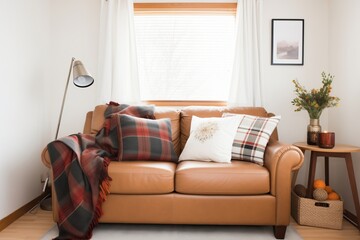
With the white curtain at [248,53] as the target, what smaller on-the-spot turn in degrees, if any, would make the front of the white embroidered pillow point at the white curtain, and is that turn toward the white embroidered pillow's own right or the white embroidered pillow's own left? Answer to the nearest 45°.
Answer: approximately 135° to the white embroidered pillow's own left

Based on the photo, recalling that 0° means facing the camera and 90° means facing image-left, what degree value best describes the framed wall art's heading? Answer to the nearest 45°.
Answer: approximately 0°

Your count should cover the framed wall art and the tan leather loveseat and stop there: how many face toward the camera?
2

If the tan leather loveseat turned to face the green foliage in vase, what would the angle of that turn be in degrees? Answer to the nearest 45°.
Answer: approximately 135° to its left

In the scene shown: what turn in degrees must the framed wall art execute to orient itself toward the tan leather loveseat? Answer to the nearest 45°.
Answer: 0° — it already faces it

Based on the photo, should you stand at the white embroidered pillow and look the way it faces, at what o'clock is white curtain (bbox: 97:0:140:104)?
The white curtain is roughly at 4 o'clock from the white embroidered pillow.

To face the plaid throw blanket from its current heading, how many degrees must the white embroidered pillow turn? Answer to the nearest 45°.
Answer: approximately 45° to its right

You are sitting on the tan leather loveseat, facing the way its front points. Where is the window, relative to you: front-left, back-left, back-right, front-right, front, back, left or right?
back

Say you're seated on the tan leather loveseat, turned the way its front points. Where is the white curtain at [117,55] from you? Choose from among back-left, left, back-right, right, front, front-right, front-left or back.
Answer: back-right

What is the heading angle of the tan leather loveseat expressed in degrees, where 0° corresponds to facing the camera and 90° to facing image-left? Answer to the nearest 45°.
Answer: approximately 0°
